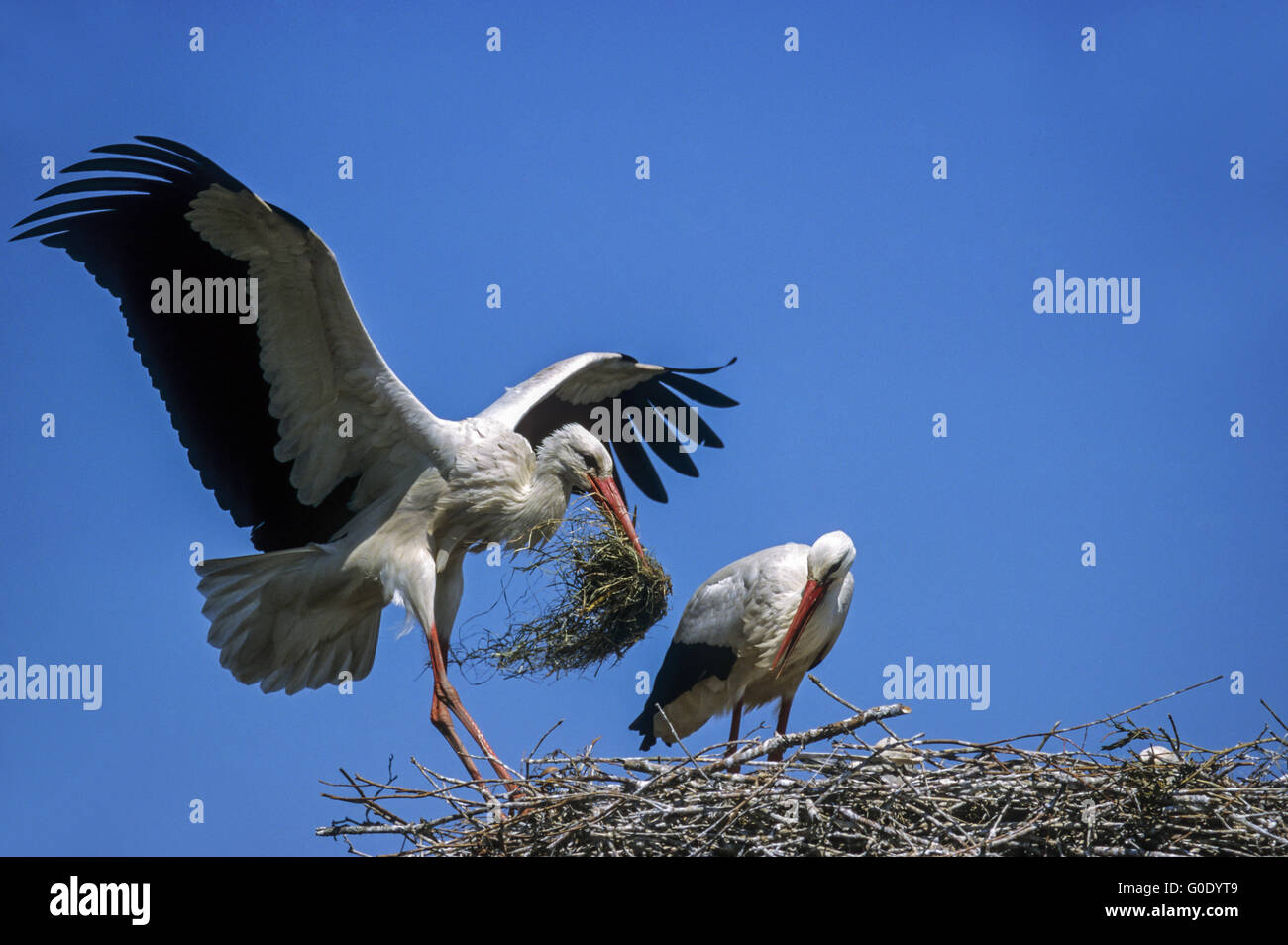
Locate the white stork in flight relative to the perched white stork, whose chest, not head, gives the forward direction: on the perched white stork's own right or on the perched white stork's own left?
on the perched white stork's own right

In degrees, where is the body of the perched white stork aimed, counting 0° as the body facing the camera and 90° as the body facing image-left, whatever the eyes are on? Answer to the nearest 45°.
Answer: approximately 315°
